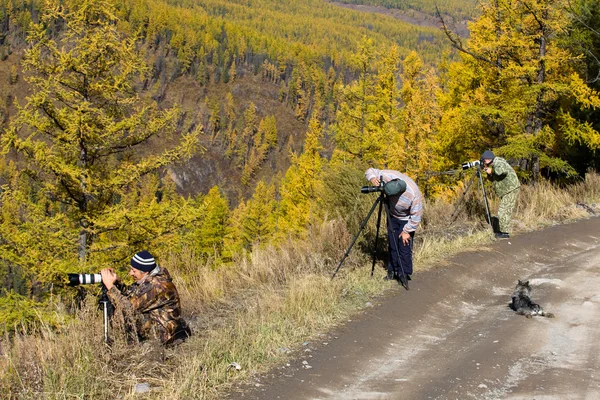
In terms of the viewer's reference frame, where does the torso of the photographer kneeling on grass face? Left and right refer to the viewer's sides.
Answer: facing to the left of the viewer

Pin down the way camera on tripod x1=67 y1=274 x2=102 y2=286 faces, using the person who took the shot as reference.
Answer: facing to the left of the viewer

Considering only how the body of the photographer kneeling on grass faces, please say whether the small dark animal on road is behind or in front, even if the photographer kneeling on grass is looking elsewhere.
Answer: behind

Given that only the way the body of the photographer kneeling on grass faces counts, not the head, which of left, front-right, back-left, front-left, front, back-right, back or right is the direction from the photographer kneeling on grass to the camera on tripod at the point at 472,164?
back-right

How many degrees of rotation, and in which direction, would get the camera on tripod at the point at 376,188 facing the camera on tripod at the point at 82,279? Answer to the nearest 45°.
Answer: approximately 45° to its left

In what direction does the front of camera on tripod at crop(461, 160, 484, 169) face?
to the viewer's left

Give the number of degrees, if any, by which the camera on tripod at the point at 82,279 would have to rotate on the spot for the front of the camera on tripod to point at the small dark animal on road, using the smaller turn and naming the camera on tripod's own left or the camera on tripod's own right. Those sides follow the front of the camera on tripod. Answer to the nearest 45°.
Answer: approximately 180°

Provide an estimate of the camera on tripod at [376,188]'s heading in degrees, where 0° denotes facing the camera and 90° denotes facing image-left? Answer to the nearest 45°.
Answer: approximately 90°

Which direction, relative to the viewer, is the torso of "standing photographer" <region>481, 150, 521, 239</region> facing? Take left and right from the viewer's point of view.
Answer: facing to the left of the viewer
